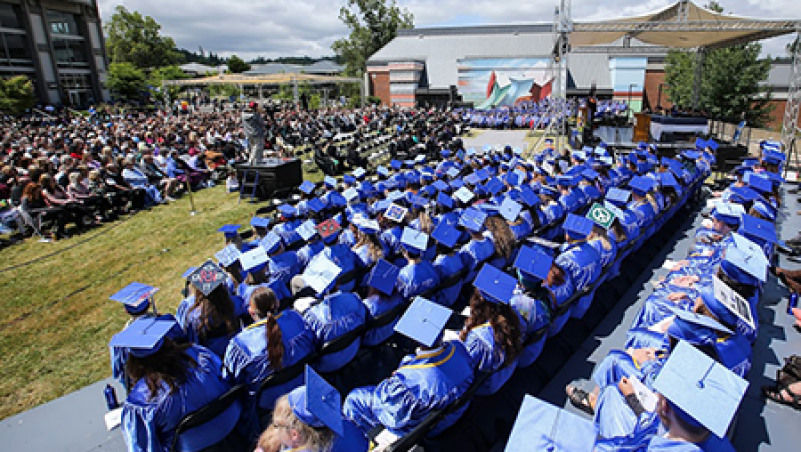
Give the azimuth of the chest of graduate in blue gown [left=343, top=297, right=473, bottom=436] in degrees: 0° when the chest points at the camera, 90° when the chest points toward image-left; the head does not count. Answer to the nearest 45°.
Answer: approximately 135°

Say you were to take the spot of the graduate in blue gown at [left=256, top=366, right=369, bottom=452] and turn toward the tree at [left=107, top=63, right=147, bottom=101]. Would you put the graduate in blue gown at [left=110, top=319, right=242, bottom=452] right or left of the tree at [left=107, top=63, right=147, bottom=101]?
left

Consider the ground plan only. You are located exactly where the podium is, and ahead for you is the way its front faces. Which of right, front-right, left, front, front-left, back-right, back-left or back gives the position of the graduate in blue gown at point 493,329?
front-left

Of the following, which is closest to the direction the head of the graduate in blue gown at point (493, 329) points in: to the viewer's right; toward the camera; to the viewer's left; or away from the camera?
away from the camera

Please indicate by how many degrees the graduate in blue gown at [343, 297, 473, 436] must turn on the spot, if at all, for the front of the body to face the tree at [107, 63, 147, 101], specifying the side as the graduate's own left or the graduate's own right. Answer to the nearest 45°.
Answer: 0° — they already face it

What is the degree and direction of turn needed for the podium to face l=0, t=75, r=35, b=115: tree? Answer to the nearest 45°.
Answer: approximately 45° to its right

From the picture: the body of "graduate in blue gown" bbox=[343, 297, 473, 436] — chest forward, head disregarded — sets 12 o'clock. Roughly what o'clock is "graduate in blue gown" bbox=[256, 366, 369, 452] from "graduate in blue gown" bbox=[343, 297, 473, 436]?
"graduate in blue gown" bbox=[256, 366, 369, 452] is roughly at 9 o'clock from "graduate in blue gown" bbox=[343, 297, 473, 436].

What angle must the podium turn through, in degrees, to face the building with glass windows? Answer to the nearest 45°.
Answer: approximately 45° to its right
